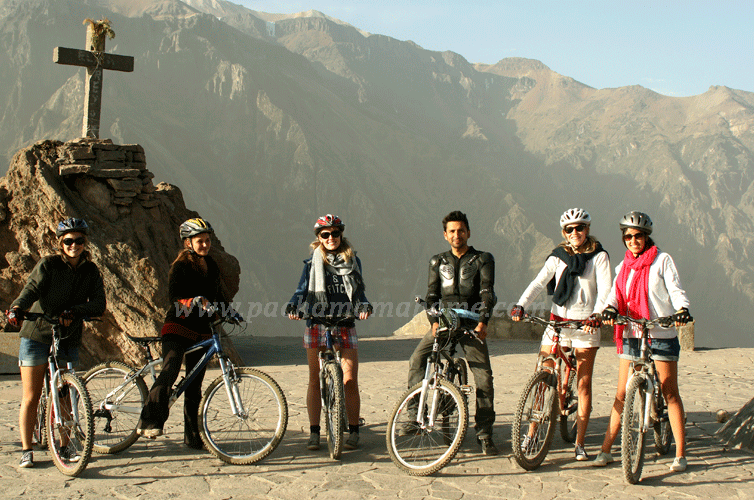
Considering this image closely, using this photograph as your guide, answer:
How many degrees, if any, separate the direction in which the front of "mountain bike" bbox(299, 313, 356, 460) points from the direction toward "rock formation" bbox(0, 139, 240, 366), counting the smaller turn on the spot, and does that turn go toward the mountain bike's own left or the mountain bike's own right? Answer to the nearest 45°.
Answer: approximately 135° to the mountain bike's own right

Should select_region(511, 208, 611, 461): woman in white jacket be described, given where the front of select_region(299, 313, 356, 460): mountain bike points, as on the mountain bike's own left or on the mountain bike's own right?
on the mountain bike's own left

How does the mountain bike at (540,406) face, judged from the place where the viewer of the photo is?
facing the viewer and to the left of the viewer

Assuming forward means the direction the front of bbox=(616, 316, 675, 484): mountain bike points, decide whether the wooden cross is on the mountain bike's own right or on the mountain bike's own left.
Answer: on the mountain bike's own right

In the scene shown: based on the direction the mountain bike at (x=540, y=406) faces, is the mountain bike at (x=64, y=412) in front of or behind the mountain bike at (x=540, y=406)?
in front

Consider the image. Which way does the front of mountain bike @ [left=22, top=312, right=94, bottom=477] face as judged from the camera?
facing the viewer and to the right of the viewer

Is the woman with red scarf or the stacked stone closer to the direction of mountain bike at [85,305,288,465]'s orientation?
the woman with red scarf

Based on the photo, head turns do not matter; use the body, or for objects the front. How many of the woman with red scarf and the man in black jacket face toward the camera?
2

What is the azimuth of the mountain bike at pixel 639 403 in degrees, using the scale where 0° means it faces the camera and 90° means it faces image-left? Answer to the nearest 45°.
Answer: approximately 0°

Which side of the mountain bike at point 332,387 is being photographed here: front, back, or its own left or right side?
front

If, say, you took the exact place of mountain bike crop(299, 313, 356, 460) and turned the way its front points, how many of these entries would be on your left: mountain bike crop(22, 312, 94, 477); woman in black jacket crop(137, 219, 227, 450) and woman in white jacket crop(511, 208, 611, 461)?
1

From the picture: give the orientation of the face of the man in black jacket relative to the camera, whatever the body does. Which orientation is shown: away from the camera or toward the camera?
toward the camera

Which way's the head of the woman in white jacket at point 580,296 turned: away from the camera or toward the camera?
toward the camera

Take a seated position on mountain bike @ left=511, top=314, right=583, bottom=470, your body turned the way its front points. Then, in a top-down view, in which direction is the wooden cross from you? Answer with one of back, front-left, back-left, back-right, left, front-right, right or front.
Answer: right

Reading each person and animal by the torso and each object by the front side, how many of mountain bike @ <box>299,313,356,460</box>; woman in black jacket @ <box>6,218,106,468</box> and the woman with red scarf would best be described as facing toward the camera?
3

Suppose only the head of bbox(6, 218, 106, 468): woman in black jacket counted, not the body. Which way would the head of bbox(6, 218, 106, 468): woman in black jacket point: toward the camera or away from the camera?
toward the camera

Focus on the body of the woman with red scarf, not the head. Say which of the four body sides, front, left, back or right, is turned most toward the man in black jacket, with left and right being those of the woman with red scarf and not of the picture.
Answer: right
